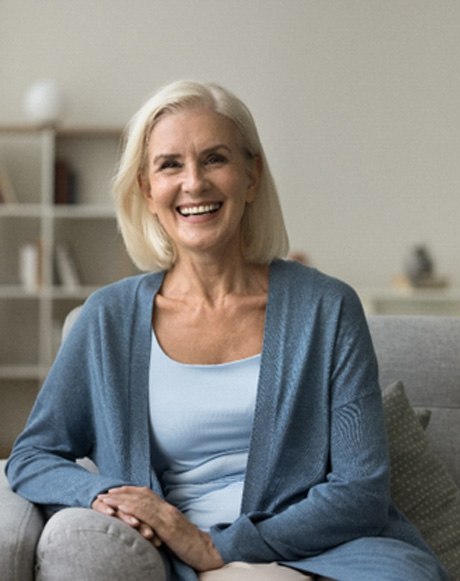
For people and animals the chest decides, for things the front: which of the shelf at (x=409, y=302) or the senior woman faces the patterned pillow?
the shelf

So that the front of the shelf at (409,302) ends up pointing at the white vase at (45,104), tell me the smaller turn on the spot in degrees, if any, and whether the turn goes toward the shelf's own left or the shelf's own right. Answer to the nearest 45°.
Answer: approximately 90° to the shelf's own right

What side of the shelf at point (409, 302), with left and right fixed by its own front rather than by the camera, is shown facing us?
front

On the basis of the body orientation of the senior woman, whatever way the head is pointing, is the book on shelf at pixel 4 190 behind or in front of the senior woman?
behind

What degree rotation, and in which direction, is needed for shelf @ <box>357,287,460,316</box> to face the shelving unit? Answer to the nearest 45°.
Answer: approximately 90° to its right

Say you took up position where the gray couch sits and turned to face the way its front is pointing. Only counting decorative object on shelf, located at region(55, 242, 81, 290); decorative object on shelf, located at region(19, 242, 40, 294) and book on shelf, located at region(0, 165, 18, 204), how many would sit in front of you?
0

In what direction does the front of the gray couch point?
toward the camera

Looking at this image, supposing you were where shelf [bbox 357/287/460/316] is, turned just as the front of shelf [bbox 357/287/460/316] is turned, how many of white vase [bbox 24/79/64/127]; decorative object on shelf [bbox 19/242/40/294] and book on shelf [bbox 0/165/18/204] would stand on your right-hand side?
3

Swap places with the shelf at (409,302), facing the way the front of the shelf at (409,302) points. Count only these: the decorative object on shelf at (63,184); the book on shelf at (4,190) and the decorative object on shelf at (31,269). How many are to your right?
3

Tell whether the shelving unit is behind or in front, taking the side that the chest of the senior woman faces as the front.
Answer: behind

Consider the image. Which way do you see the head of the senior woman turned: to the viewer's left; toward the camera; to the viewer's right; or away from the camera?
toward the camera

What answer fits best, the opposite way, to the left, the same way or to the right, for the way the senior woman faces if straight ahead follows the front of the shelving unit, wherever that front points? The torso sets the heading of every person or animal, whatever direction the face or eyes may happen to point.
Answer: the same way

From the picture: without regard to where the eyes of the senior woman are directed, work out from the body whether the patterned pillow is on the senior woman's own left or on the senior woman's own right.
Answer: on the senior woman's own left

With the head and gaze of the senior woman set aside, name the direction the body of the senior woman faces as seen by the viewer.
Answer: toward the camera

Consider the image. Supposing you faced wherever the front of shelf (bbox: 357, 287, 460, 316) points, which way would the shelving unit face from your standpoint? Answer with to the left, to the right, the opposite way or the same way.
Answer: the same way

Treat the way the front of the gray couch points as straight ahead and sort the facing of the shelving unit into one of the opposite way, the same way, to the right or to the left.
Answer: the same way

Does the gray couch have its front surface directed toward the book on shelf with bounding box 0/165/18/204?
no
